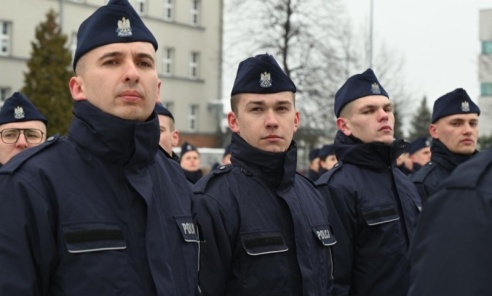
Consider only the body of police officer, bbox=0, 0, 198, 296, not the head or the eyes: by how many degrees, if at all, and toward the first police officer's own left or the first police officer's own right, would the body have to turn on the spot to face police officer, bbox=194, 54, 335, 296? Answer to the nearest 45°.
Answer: approximately 90° to the first police officer's own left

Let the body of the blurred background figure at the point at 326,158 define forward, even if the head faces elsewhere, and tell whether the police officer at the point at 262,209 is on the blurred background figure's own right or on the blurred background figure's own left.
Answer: on the blurred background figure's own right

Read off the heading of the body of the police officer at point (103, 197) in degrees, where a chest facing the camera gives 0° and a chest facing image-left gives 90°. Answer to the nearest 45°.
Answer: approximately 315°

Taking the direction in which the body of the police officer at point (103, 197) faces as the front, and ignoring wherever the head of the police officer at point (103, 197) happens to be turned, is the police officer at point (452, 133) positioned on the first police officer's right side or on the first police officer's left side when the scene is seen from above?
on the first police officer's left side

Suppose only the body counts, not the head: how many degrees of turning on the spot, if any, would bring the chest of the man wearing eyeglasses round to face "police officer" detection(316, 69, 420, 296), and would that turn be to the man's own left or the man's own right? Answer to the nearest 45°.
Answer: approximately 45° to the man's own left
